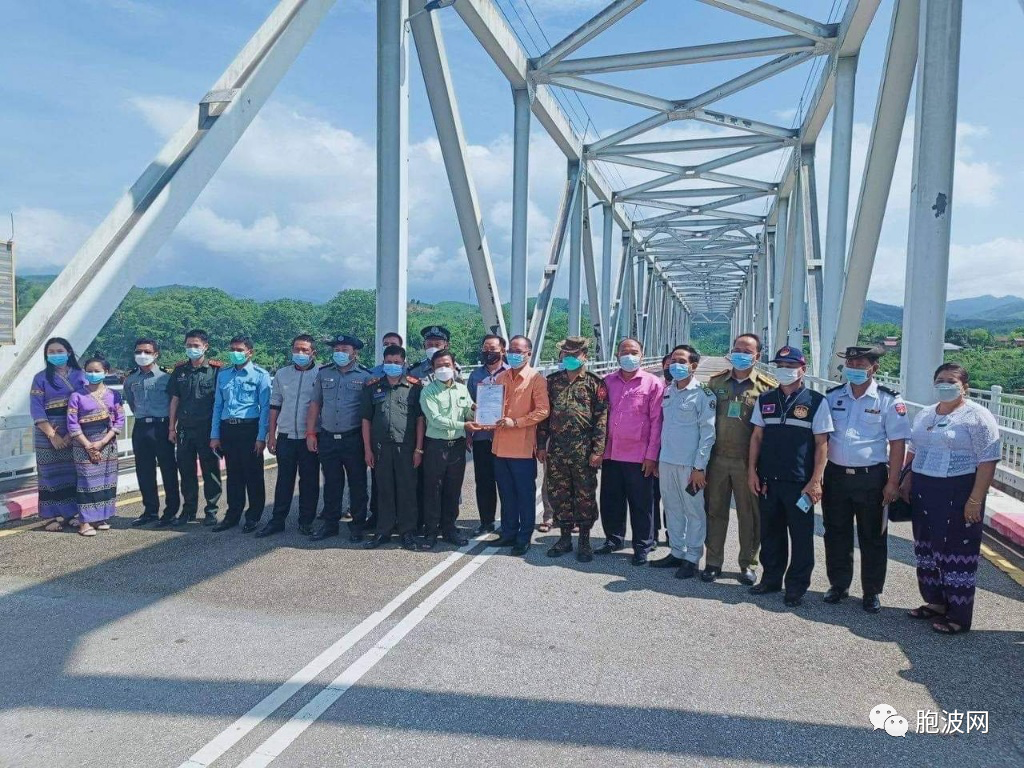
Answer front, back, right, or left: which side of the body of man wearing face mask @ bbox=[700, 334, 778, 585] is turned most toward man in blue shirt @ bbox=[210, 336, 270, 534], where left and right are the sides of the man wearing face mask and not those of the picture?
right

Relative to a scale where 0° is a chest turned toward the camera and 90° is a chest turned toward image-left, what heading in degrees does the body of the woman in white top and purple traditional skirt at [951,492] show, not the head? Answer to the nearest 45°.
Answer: approximately 45°

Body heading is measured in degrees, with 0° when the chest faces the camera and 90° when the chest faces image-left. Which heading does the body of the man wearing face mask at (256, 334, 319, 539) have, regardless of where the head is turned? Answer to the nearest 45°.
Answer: approximately 0°

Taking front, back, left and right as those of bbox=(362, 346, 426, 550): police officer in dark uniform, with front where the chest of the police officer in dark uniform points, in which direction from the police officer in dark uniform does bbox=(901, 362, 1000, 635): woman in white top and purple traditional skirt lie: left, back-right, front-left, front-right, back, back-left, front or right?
front-left

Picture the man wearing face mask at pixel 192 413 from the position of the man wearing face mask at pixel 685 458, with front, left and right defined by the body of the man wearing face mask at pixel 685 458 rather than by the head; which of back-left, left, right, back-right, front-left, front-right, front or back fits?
front-right

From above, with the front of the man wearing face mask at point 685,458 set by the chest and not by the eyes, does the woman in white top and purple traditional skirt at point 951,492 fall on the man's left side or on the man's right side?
on the man's left side

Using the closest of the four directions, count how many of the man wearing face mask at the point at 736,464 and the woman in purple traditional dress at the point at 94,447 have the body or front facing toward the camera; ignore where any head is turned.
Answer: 2

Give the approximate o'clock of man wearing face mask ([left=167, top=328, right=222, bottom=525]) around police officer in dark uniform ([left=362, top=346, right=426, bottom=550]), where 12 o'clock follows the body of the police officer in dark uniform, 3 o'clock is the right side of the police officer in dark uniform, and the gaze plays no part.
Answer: The man wearing face mask is roughly at 4 o'clock from the police officer in dark uniform.
